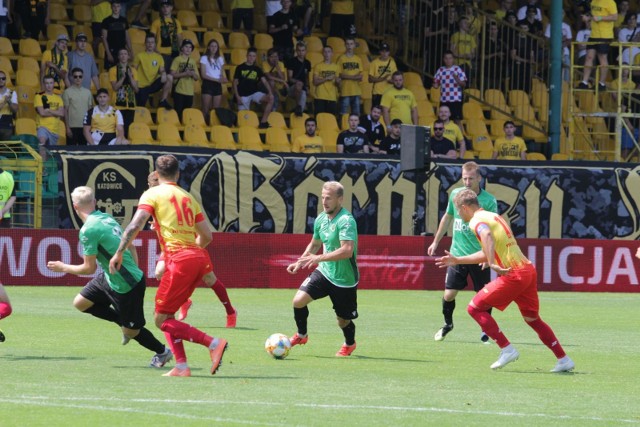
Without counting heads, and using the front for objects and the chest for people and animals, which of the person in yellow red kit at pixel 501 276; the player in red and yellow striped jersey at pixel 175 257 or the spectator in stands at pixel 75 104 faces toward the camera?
the spectator in stands

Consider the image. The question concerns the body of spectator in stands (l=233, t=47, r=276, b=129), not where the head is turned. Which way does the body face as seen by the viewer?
toward the camera

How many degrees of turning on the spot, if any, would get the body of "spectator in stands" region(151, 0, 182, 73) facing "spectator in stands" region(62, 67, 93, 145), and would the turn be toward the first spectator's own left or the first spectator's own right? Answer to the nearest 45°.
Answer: approximately 45° to the first spectator's own right

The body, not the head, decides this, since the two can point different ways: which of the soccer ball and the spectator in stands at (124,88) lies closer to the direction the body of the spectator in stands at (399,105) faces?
the soccer ball

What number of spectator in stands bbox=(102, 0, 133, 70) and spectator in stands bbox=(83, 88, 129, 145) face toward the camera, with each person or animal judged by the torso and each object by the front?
2

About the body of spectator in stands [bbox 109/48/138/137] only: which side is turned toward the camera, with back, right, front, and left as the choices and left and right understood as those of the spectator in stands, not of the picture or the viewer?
front

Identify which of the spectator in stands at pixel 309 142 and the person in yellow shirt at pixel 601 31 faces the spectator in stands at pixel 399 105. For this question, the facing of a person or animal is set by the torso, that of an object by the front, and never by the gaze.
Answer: the person in yellow shirt

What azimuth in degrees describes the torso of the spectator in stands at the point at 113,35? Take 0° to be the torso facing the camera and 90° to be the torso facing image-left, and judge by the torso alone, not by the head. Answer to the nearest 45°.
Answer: approximately 0°

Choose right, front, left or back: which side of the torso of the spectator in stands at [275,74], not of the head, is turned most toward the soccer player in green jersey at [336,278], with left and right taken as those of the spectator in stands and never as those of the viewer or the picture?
front

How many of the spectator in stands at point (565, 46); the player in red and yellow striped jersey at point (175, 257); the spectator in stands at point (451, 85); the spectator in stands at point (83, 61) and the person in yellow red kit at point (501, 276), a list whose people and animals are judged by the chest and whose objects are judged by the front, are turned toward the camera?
3

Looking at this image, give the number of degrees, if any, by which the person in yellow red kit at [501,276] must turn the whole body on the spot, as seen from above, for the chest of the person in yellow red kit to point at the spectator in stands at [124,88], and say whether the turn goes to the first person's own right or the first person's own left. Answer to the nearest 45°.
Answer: approximately 45° to the first person's own right

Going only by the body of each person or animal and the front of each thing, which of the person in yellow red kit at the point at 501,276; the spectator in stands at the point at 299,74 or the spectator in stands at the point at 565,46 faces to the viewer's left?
the person in yellow red kit

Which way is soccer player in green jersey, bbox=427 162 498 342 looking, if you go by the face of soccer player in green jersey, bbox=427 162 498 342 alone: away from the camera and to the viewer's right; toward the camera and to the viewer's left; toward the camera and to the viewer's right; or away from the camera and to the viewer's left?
toward the camera and to the viewer's left

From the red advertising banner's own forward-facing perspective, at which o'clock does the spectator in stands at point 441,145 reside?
The spectator in stands is roughly at 7 o'clock from the red advertising banner.

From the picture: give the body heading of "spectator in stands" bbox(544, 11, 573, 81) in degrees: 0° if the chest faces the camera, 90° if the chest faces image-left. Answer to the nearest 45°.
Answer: approximately 0°

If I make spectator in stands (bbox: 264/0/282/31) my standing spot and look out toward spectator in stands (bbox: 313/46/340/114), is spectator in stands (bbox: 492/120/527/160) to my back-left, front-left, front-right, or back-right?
front-left

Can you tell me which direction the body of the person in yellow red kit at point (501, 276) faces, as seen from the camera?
to the viewer's left
